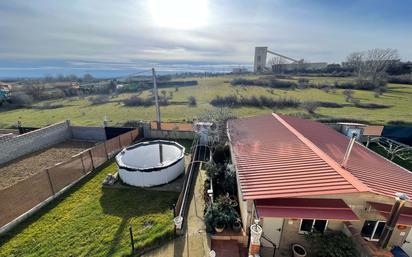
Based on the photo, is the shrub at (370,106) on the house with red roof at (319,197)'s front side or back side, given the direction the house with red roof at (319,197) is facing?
on the back side

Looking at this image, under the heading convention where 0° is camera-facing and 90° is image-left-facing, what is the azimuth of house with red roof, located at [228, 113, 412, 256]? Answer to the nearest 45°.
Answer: approximately 0°

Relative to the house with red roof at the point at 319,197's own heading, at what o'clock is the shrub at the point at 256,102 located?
The shrub is roughly at 5 o'clock from the house with red roof.

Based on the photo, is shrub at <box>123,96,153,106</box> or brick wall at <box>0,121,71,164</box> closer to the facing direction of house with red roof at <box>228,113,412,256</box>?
the brick wall

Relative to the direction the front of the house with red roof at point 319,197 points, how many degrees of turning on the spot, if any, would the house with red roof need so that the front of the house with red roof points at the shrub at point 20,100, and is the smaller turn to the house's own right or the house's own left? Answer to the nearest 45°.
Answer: approximately 90° to the house's own right

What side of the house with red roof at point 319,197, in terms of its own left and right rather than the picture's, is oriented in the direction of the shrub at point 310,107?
back

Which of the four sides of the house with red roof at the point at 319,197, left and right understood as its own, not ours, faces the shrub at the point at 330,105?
back

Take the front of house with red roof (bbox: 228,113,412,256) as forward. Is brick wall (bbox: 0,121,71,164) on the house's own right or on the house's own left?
on the house's own right

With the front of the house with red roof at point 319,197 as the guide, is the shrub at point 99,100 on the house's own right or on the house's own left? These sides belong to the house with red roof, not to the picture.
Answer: on the house's own right

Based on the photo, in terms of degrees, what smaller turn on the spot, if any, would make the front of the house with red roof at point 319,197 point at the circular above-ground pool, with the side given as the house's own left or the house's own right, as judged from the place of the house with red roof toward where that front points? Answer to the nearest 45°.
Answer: approximately 90° to the house's own right

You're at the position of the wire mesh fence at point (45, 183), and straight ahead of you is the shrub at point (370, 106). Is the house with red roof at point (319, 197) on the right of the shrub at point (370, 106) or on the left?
right
